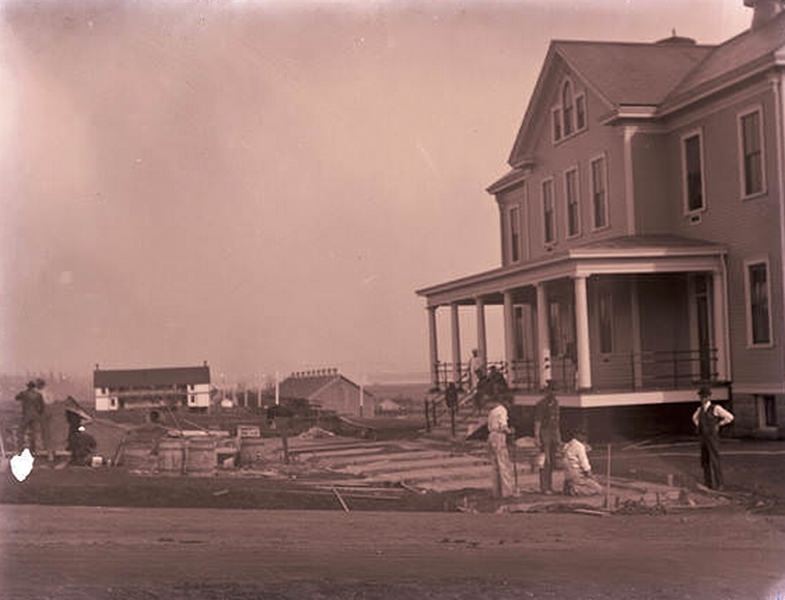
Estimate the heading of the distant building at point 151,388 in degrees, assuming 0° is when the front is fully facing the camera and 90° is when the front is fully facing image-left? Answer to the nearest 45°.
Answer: approximately 0°

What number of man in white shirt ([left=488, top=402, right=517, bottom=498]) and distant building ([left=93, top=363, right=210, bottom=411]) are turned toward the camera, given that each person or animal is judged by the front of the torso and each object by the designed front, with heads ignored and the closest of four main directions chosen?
1

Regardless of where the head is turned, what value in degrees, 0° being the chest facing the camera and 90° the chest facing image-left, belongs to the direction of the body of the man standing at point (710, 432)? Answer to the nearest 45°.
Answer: approximately 45°

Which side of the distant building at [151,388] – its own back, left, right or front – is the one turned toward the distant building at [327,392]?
left
